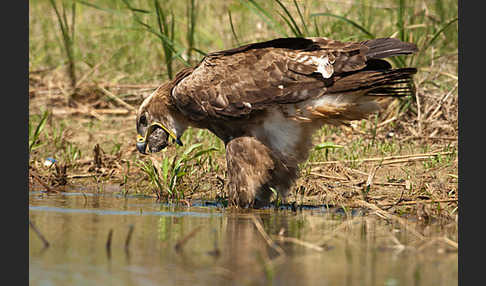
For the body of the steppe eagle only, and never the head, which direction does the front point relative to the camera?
to the viewer's left
